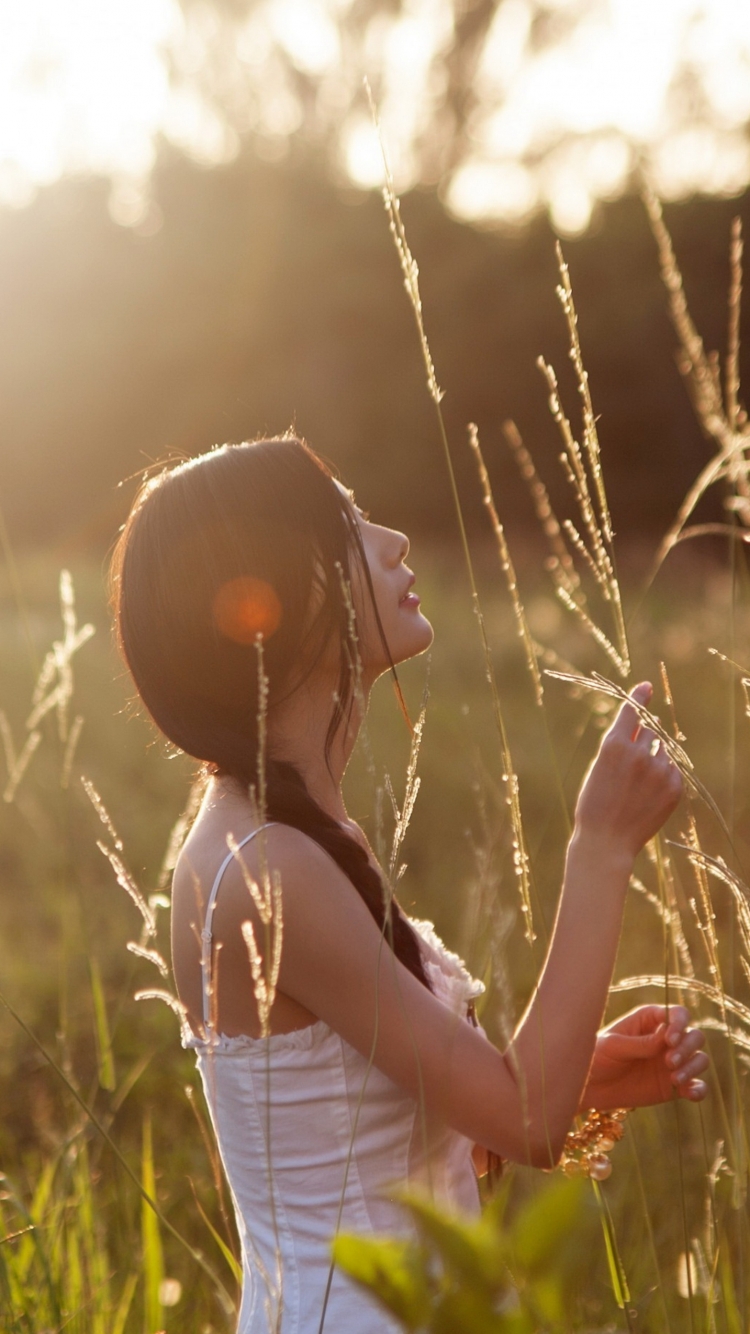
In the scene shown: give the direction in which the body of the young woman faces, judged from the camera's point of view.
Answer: to the viewer's right

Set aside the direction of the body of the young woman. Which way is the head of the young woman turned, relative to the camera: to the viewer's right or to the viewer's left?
to the viewer's right
